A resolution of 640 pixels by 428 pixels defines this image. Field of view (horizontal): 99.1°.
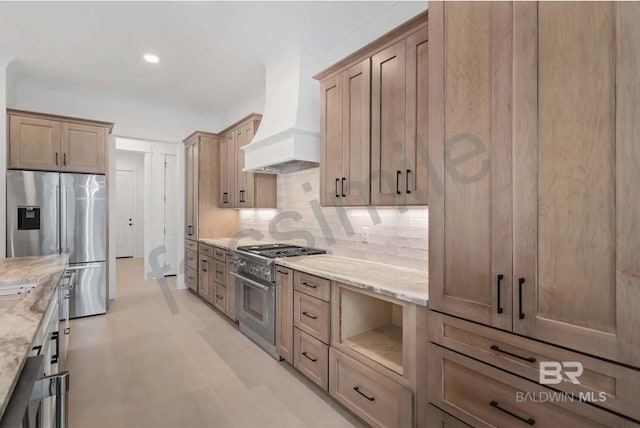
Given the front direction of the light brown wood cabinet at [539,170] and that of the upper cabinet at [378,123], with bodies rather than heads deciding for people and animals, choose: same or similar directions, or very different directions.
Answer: same or similar directions

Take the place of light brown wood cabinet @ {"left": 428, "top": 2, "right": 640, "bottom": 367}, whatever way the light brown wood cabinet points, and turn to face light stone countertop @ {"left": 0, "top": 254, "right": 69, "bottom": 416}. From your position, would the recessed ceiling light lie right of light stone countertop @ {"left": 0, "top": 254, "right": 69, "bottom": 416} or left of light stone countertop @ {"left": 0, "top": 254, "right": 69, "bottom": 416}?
right

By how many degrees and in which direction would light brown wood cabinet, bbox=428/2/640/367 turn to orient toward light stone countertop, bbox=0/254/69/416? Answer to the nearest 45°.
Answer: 0° — it already faces it

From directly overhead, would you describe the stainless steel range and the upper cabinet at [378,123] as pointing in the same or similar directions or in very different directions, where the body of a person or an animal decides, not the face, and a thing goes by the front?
same or similar directions

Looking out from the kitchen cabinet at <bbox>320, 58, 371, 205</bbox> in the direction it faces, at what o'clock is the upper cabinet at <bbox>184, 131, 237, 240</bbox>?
The upper cabinet is roughly at 3 o'clock from the kitchen cabinet.

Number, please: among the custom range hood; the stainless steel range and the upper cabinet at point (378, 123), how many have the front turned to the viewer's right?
0

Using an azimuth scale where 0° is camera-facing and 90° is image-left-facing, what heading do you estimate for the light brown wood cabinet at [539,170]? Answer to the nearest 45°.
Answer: approximately 45°

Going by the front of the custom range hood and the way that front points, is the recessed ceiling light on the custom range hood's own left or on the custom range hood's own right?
on the custom range hood's own right

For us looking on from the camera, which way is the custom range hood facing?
facing the viewer and to the left of the viewer

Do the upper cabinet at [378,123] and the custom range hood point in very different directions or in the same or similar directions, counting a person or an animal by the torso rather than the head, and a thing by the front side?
same or similar directions

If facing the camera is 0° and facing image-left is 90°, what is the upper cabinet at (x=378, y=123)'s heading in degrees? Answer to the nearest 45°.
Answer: approximately 45°

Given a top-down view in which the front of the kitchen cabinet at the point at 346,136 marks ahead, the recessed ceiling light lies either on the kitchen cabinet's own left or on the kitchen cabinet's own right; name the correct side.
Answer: on the kitchen cabinet's own right

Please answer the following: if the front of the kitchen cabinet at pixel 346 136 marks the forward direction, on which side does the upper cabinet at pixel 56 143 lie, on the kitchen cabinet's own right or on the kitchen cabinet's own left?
on the kitchen cabinet's own right

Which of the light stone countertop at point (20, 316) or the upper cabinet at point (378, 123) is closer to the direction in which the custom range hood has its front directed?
the light stone countertop
